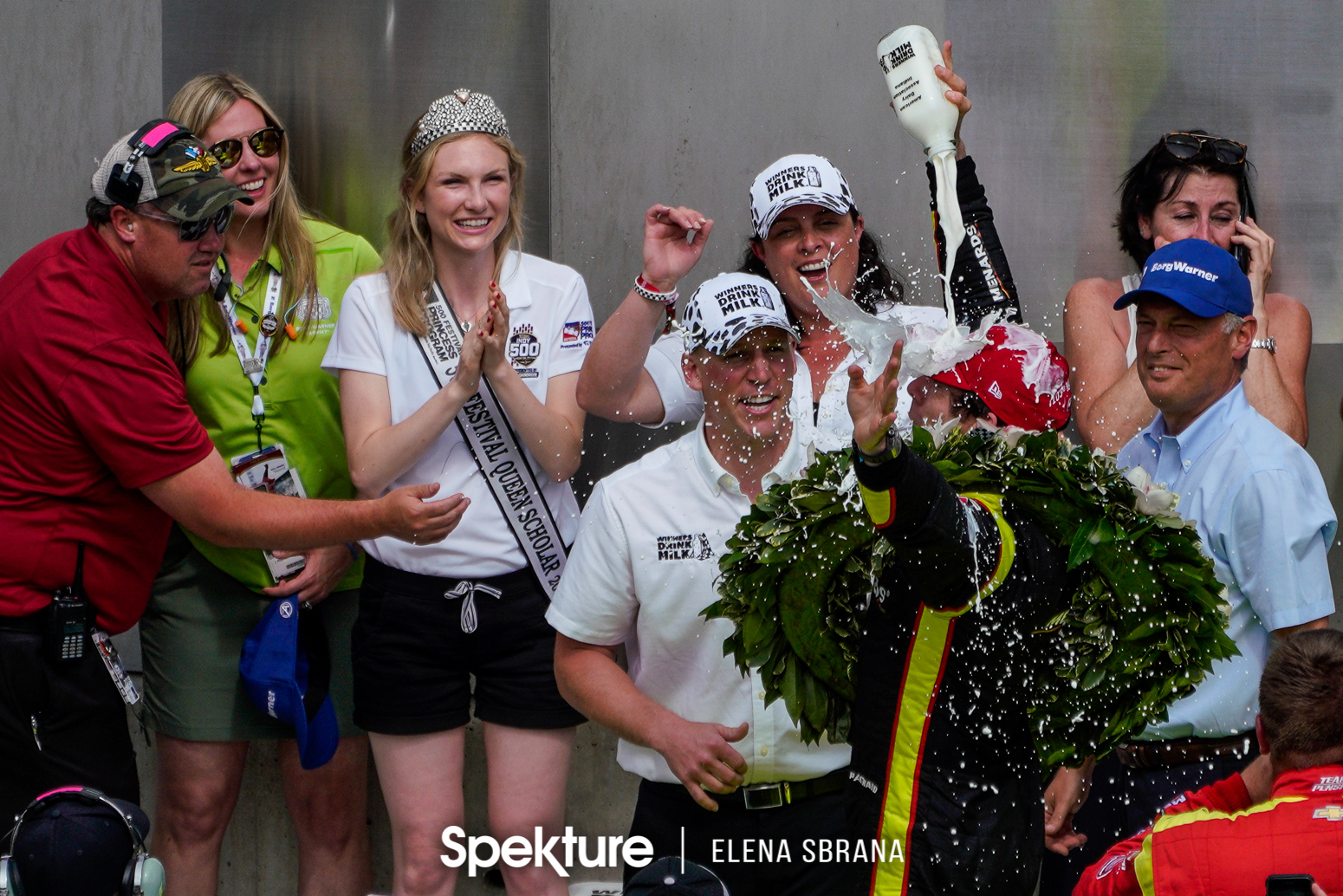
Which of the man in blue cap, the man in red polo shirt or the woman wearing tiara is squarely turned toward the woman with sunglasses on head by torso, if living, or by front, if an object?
the man in red polo shirt

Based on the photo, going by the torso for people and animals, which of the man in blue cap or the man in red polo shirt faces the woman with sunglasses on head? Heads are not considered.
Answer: the man in red polo shirt

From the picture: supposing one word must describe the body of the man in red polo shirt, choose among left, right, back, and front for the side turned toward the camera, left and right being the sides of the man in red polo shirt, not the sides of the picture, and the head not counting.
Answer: right

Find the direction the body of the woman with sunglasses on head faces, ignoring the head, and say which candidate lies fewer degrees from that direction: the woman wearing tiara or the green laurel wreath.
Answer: the green laurel wreath

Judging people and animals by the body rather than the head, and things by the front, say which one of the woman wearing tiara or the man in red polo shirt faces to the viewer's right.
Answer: the man in red polo shirt

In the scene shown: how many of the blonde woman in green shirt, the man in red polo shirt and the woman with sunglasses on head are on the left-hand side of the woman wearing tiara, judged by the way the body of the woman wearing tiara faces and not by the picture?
1

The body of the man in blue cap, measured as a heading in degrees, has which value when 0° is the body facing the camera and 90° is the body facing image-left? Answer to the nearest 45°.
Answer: approximately 45°

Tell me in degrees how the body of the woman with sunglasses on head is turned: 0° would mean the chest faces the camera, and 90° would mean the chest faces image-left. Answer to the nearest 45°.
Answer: approximately 0°

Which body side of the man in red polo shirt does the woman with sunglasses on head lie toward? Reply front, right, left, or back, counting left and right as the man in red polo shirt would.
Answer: front
